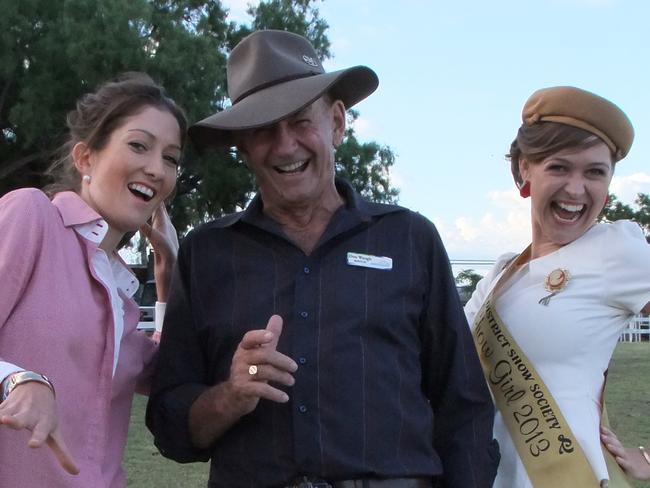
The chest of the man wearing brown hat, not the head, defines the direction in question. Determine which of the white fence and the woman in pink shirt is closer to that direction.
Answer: the woman in pink shirt

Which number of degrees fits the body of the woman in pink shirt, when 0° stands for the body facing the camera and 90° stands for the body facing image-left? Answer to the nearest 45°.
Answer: approximately 315°

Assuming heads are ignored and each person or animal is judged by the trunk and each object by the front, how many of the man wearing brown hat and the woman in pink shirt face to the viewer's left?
0

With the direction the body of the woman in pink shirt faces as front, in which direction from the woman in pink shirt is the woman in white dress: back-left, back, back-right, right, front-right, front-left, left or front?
front-left

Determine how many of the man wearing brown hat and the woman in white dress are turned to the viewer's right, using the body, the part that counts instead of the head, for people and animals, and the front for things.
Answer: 0

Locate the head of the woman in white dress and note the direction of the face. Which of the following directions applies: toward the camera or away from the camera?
toward the camera

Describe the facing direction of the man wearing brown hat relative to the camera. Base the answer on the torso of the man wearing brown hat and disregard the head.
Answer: toward the camera

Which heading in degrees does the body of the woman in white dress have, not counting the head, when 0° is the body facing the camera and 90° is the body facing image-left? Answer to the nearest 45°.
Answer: approximately 45°

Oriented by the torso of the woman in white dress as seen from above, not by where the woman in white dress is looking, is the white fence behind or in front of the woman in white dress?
behind

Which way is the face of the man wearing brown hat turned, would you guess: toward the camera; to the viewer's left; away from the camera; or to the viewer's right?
toward the camera

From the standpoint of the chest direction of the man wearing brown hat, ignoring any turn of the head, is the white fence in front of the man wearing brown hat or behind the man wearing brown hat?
behind

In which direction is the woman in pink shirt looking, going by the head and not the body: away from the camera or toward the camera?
toward the camera

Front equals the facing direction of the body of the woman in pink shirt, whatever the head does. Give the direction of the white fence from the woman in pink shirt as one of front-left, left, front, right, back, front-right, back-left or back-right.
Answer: left

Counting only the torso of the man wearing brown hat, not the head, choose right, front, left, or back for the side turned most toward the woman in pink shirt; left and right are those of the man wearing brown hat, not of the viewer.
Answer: right

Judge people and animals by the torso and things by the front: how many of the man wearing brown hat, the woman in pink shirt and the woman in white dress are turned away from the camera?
0

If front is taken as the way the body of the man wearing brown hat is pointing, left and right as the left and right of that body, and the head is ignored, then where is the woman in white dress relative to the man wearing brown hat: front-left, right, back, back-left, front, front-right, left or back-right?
left
